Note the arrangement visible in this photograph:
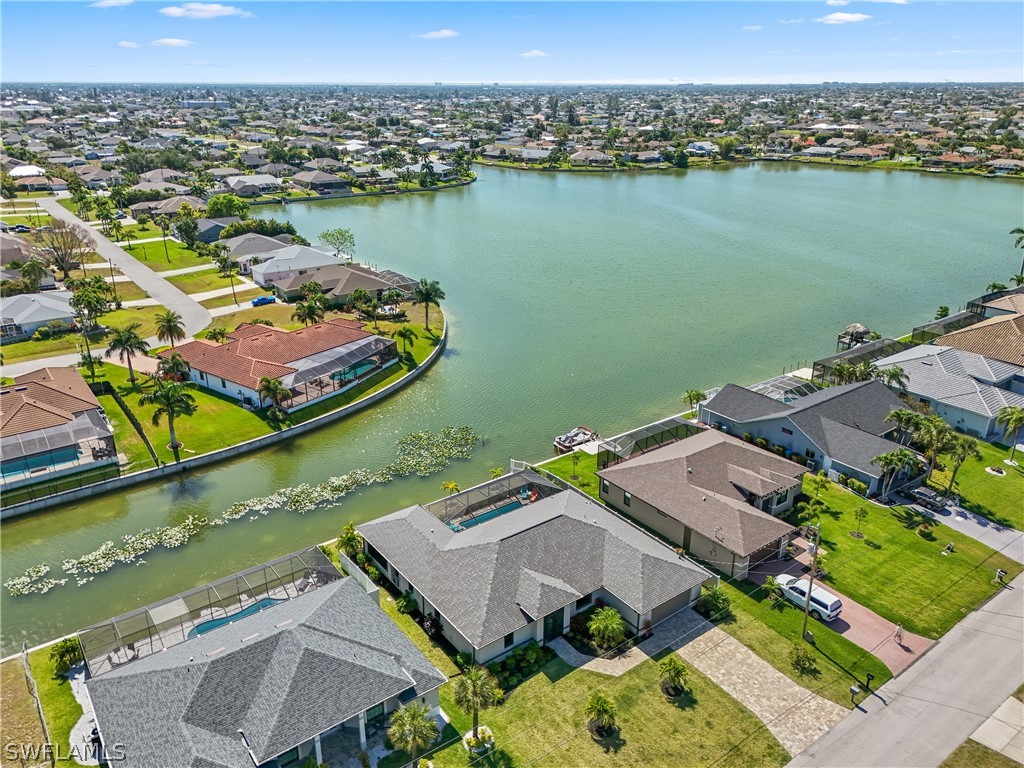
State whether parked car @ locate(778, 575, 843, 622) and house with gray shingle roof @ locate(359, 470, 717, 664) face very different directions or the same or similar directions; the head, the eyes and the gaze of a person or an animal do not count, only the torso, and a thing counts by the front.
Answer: very different directions

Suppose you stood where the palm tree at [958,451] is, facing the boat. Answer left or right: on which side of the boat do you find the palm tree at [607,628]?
left

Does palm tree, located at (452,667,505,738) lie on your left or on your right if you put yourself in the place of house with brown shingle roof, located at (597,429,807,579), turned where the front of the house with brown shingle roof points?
on your right

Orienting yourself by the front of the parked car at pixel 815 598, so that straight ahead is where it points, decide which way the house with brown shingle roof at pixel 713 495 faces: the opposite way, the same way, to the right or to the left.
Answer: the opposite way

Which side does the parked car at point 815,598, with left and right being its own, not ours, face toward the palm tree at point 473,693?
left

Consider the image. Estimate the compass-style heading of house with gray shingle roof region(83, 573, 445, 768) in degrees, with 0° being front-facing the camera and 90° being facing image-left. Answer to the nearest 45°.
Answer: approximately 315°

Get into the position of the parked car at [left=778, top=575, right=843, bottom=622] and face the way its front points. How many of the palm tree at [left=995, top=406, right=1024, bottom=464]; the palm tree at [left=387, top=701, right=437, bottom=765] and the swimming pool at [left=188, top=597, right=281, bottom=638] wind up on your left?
2

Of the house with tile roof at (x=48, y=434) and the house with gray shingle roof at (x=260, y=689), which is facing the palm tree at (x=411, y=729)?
the house with gray shingle roof

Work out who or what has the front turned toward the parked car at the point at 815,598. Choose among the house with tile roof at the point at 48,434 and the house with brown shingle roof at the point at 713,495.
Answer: the house with brown shingle roof

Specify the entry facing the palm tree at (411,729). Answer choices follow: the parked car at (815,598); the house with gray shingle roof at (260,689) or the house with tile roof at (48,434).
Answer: the house with gray shingle roof

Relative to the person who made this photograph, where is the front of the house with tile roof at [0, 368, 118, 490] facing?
facing away from the viewer

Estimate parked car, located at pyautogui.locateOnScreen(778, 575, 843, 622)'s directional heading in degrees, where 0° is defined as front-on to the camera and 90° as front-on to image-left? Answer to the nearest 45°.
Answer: approximately 135°

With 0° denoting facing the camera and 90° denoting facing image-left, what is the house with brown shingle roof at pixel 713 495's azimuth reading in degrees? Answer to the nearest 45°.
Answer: approximately 315°

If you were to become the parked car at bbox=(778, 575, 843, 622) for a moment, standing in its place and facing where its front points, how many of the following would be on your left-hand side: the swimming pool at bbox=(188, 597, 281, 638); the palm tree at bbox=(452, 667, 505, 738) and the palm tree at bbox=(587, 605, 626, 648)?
3

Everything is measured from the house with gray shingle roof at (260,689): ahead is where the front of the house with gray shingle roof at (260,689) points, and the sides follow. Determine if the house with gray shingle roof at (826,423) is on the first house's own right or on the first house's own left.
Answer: on the first house's own left

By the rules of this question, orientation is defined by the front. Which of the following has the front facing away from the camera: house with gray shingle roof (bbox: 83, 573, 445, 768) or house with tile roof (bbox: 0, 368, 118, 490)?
the house with tile roof

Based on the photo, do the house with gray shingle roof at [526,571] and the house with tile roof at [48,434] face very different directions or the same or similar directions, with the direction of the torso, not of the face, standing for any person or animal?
very different directions
